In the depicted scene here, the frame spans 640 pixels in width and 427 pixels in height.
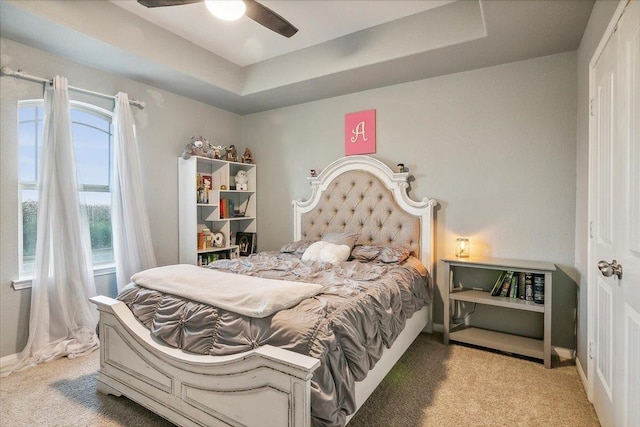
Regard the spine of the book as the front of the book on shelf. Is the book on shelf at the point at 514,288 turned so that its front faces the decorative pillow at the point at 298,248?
no

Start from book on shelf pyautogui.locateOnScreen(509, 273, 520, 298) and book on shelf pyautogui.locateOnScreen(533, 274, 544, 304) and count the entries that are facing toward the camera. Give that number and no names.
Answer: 2

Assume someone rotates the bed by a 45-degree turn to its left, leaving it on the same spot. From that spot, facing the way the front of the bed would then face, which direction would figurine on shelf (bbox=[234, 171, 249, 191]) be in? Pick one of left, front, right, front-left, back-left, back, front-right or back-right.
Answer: back

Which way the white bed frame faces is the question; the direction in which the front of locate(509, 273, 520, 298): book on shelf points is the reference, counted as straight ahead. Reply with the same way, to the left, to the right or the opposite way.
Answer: the same way

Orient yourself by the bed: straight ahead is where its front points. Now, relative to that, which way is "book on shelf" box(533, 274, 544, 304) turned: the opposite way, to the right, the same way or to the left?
the same way

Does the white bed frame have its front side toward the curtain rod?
no

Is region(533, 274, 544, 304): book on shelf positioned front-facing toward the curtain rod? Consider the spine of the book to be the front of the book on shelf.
no

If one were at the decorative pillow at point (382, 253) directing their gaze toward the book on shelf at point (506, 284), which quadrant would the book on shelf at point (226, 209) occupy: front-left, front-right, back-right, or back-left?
back-left

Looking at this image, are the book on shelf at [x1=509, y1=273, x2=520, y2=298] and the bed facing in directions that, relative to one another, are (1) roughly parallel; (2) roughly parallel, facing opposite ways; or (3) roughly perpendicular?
roughly parallel

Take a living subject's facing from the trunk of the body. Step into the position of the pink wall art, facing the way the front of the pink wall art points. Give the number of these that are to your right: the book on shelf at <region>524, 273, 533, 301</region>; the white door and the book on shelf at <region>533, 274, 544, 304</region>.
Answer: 0

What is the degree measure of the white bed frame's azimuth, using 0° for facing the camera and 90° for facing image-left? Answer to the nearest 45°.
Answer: approximately 45°

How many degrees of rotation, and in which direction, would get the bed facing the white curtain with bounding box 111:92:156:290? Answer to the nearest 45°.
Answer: approximately 90° to its right

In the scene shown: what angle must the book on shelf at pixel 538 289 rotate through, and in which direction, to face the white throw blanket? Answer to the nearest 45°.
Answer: approximately 45° to its right

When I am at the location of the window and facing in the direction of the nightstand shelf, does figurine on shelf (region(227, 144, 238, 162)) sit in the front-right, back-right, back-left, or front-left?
front-left

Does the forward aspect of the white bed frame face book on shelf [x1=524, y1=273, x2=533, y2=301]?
no

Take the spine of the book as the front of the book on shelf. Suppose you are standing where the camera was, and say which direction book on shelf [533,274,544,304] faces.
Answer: facing the viewer

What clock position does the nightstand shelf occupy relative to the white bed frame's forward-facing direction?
The nightstand shelf is roughly at 7 o'clock from the white bed frame.

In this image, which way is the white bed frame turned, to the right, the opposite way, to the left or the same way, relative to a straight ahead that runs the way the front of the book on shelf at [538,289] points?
the same way
